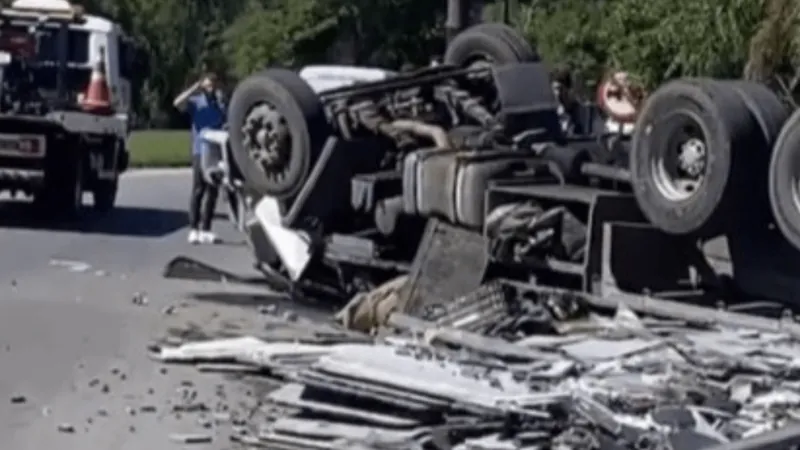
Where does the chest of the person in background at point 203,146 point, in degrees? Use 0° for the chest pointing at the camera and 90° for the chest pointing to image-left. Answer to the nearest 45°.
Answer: approximately 0°

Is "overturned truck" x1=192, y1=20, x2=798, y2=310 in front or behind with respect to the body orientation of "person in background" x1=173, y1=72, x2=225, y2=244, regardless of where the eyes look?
in front

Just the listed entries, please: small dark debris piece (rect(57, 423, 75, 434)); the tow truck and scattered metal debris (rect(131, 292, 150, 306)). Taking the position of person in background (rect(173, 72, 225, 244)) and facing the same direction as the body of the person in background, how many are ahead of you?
2

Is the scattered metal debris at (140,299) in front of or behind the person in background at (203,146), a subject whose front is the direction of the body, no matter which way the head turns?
in front

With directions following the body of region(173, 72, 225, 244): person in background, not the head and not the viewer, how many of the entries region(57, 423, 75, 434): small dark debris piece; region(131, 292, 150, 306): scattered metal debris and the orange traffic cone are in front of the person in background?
2

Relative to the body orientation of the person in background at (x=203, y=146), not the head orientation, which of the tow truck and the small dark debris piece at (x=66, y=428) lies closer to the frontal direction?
the small dark debris piece

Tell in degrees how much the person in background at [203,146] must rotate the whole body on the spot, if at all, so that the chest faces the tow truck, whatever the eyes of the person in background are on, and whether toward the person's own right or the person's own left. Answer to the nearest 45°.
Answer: approximately 135° to the person's own right

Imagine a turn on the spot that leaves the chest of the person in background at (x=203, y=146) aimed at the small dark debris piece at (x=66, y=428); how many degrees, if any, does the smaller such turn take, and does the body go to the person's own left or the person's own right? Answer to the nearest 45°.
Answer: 0° — they already face it
